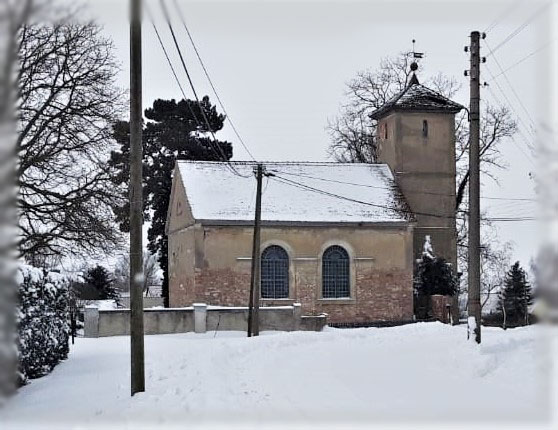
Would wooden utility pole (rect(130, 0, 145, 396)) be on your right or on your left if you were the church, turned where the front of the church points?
on your right

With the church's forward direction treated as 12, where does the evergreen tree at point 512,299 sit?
The evergreen tree is roughly at 11 o'clock from the church.

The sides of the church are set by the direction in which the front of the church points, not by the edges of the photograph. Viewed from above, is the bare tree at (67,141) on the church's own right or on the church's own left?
on the church's own right

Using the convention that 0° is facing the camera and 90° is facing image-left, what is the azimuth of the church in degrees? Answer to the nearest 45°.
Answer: approximately 270°

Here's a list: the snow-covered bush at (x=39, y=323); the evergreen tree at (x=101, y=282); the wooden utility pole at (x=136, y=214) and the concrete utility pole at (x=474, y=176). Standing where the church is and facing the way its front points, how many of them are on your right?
3

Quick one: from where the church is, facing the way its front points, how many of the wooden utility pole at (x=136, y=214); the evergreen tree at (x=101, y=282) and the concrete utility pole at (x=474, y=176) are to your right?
2

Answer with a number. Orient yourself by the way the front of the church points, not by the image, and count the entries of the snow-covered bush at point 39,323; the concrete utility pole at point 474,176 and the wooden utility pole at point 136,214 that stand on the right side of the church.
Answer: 3
